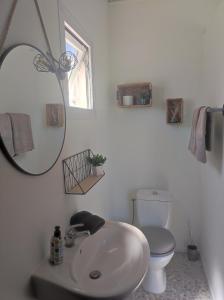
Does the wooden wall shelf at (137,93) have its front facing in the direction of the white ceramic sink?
yes

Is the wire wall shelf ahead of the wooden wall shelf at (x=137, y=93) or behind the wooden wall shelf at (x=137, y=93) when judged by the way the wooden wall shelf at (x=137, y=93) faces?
ahead

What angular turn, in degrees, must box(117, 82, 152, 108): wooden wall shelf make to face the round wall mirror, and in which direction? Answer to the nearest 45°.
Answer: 0° — it already faces it

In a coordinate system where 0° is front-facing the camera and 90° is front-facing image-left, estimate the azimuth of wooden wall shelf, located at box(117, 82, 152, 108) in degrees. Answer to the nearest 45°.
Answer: approximately 0°

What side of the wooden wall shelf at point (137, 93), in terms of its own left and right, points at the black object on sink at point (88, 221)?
front

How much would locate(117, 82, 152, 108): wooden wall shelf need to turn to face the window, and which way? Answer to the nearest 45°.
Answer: approximately 45° to its right
